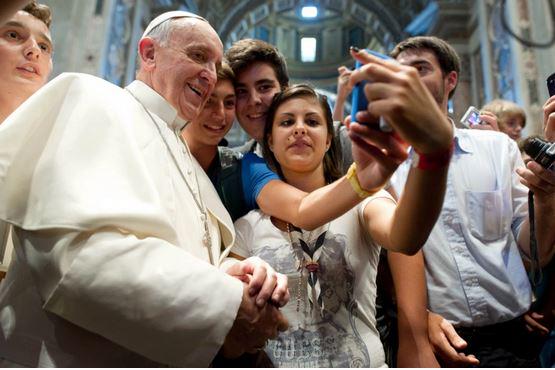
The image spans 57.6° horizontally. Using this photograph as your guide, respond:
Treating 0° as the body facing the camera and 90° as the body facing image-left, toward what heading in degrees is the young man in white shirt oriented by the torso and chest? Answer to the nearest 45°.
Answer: approximately 45°

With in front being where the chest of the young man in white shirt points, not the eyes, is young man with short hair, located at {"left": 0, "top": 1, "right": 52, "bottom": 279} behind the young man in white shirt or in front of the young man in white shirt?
in front

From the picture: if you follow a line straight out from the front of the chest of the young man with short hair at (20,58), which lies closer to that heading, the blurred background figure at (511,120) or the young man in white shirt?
the young man in white shirt

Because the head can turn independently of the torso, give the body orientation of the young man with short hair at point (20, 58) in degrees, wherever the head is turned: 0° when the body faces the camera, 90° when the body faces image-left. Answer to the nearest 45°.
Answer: approximately 315°

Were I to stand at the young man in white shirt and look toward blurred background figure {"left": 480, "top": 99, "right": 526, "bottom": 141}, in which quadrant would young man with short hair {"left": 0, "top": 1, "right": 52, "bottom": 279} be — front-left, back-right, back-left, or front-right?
back-left

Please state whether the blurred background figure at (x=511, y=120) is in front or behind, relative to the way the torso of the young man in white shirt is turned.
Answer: behind

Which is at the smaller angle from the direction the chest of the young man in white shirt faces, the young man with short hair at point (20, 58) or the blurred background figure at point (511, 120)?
the young man with short hair

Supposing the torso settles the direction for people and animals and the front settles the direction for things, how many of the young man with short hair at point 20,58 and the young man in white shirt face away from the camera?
0
